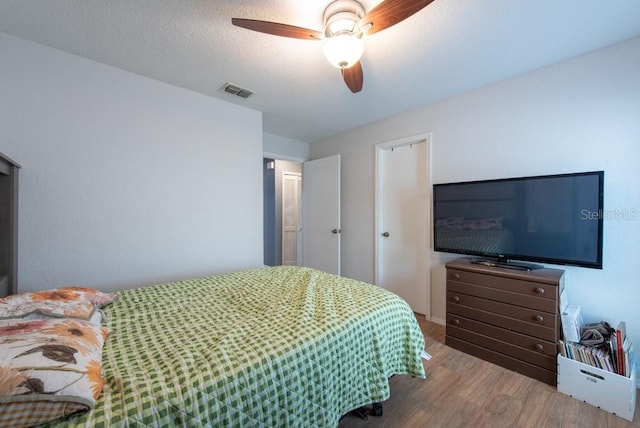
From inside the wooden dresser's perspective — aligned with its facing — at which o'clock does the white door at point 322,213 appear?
The white door is roughly at 2 o'clock from the wooden dresser.

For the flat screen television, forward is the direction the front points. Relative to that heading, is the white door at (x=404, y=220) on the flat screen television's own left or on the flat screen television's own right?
on the flat screen television's own right

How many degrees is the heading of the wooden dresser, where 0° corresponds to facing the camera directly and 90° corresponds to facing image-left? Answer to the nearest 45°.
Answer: approximately 45°

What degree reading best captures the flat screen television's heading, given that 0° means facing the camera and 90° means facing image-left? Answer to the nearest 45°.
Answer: approximately 45°

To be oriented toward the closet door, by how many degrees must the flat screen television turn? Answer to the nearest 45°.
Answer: approximately 45° to its right

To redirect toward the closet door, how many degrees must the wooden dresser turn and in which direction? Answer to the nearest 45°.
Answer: approximately 45° to its right
